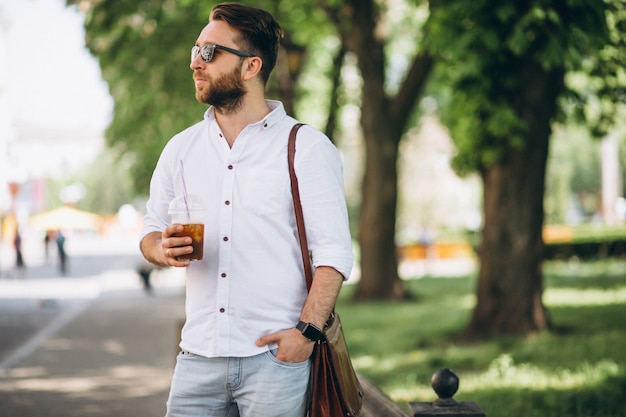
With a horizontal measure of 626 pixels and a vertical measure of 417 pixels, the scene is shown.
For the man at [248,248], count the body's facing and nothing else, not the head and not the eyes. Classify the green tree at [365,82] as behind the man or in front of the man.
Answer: behind

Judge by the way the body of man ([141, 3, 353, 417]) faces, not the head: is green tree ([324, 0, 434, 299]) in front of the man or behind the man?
behind

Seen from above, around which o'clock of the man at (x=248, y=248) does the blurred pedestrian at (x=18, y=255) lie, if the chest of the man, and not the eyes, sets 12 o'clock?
The blurred pedestrian is roughly at 4 o'clock from the man.

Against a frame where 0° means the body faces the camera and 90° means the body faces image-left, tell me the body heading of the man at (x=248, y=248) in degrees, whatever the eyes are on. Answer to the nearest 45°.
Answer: approximately 45°

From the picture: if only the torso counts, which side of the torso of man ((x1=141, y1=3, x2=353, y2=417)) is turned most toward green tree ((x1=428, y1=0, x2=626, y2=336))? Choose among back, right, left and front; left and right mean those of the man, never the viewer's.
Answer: back
